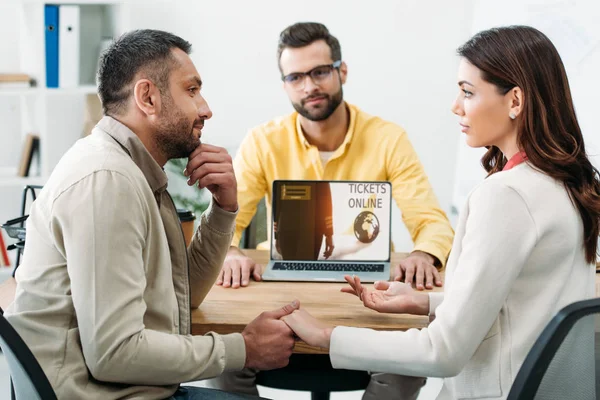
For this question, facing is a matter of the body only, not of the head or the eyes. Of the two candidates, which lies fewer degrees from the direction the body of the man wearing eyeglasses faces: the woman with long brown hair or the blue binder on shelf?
the woman with long brown hair

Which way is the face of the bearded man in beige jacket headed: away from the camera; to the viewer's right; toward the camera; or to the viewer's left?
to the viewer's right

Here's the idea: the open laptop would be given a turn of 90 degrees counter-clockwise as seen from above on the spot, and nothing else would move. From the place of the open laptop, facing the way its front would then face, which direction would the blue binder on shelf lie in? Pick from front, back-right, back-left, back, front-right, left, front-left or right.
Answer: back-left

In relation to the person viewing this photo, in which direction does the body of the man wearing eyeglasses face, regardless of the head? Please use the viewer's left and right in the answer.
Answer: facing the viewer

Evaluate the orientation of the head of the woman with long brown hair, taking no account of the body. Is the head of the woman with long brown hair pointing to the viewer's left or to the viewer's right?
to the viewer's left

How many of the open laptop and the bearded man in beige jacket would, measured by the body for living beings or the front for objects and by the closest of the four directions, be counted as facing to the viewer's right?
1

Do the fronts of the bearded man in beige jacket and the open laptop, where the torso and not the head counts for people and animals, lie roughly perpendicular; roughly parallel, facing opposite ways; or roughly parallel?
roughly perpendicular

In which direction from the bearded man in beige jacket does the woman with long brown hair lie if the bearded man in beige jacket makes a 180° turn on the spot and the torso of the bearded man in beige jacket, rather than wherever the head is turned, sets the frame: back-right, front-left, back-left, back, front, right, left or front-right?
back

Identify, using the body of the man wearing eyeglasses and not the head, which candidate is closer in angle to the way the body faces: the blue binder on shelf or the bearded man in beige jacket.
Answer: the bearded man in beige jacket

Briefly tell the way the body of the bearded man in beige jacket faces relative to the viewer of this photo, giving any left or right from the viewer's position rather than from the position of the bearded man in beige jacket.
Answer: facing to the right of the viewer

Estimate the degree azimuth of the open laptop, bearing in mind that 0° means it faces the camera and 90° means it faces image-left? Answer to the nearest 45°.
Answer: approximately 0°

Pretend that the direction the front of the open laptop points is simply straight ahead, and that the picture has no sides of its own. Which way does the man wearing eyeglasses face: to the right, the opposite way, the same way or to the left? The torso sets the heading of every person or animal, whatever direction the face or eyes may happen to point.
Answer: the same way

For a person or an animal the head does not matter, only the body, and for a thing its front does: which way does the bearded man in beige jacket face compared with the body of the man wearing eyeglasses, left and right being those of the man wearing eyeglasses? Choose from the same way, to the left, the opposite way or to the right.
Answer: to the left

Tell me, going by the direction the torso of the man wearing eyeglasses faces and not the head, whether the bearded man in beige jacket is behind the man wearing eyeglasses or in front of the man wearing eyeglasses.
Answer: in front

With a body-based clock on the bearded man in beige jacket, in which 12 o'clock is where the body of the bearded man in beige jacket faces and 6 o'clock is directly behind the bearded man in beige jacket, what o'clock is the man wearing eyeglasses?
The man wearing eyeglasses is roughly at 10 o'clock from the bearded man in beige jacket.

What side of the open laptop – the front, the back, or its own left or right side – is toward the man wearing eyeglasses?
back

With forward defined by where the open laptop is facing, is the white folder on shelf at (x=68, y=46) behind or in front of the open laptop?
behind

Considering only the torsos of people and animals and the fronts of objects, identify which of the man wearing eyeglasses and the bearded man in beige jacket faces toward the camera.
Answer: the man wearing eyeglasses
